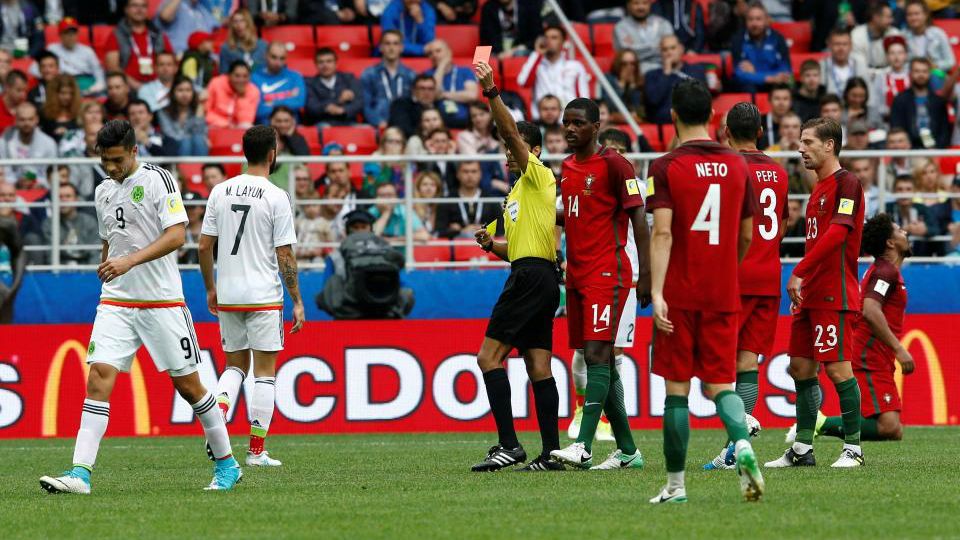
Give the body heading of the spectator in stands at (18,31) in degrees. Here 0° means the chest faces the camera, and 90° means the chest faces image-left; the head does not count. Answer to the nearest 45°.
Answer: approximately 0°

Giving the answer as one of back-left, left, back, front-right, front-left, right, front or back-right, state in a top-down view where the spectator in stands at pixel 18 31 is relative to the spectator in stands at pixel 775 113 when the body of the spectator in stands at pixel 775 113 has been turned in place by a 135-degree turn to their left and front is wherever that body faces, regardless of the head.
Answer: back-left

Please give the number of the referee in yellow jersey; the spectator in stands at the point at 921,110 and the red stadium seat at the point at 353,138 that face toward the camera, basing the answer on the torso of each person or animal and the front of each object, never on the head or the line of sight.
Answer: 2

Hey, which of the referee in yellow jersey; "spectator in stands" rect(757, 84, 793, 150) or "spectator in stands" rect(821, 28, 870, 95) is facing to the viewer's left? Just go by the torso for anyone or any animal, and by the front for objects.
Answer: the referee in yellow jersey

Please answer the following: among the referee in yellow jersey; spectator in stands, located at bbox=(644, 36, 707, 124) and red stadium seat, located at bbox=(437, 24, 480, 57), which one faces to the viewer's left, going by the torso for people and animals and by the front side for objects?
the referee in yellow jersey

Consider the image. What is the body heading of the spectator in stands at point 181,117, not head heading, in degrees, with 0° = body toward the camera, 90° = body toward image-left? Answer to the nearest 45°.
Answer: approximately 0°

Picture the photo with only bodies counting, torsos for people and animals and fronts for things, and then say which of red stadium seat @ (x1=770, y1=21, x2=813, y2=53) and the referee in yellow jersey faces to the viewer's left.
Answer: the referee in yellow jersey

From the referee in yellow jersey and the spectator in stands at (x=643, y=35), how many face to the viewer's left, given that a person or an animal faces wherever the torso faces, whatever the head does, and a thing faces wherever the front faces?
1
